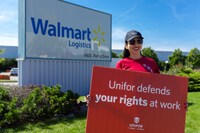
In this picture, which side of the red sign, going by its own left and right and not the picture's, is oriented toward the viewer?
front

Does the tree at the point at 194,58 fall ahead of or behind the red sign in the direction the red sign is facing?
behind

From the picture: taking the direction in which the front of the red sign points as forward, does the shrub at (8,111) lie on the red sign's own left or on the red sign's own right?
on the red sign's own right
